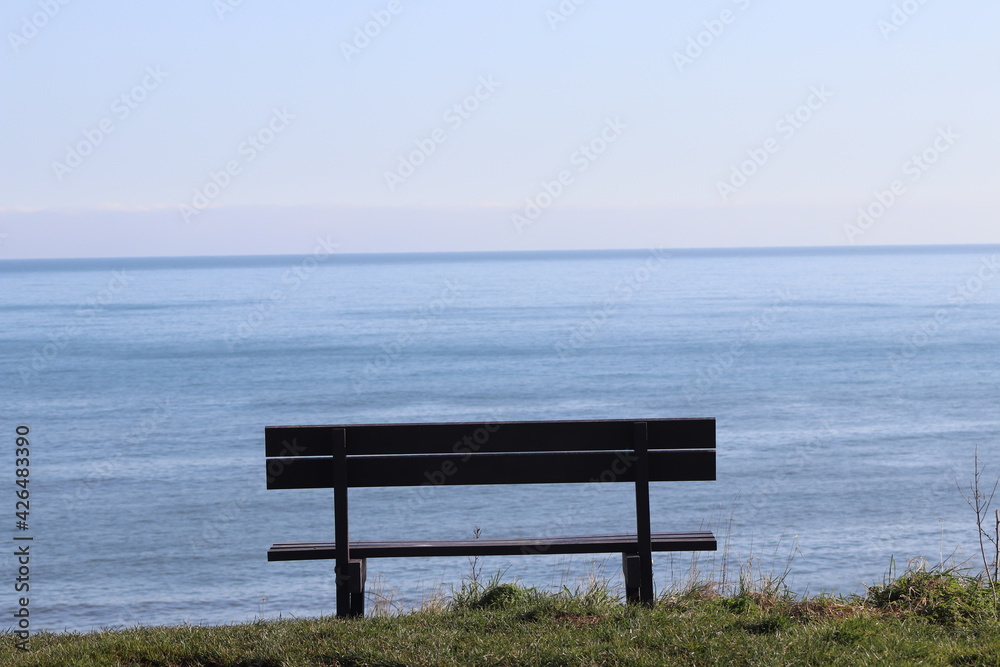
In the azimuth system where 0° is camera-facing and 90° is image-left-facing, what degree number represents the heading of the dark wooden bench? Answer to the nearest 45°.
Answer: approximately 180°
